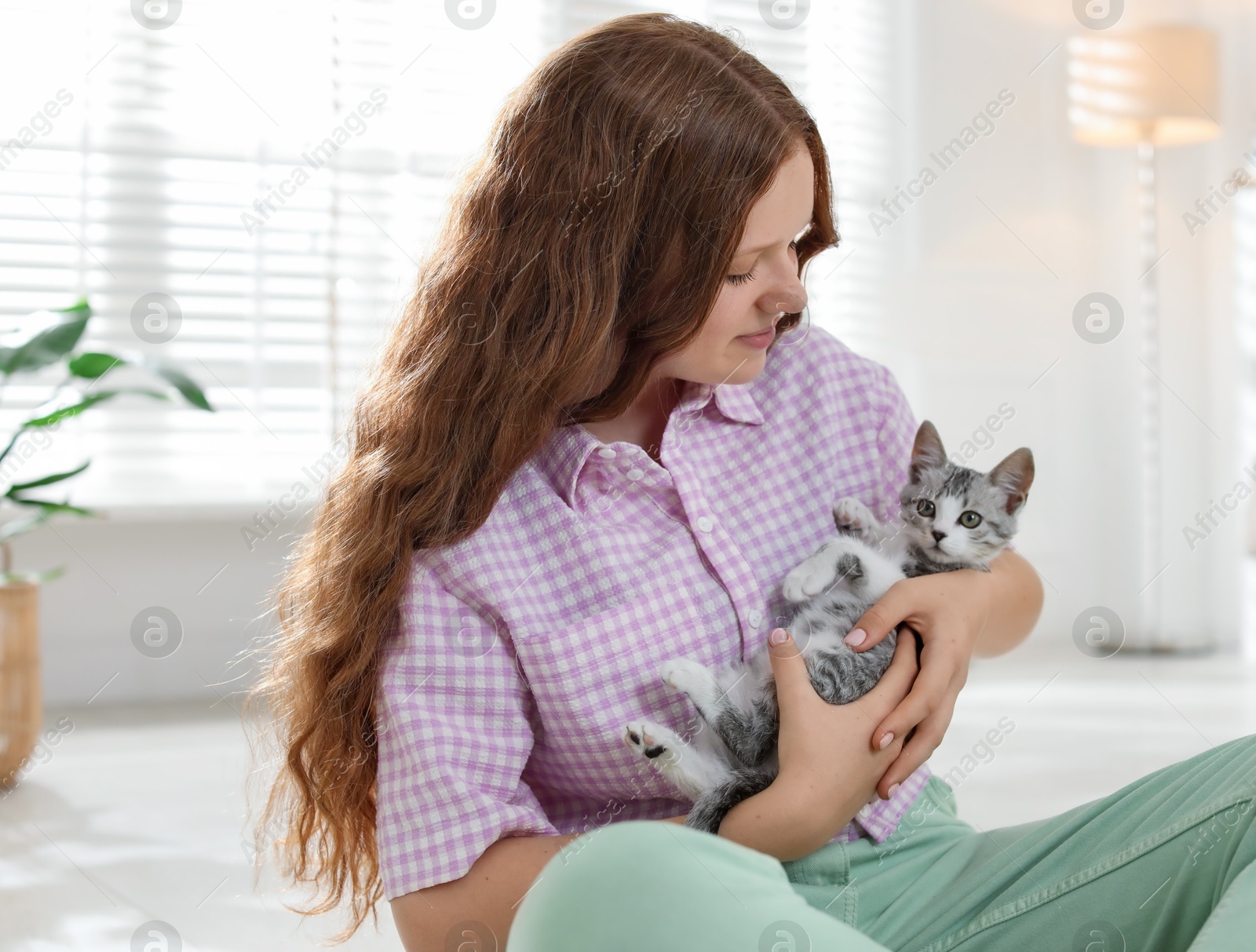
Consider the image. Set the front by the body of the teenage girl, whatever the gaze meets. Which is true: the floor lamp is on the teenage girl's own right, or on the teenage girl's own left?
on the teenage girl's own left

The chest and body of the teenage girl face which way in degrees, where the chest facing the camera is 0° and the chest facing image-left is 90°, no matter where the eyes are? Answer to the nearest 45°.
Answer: approximately 315°

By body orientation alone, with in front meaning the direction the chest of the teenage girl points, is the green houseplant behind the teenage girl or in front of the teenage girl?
behind
